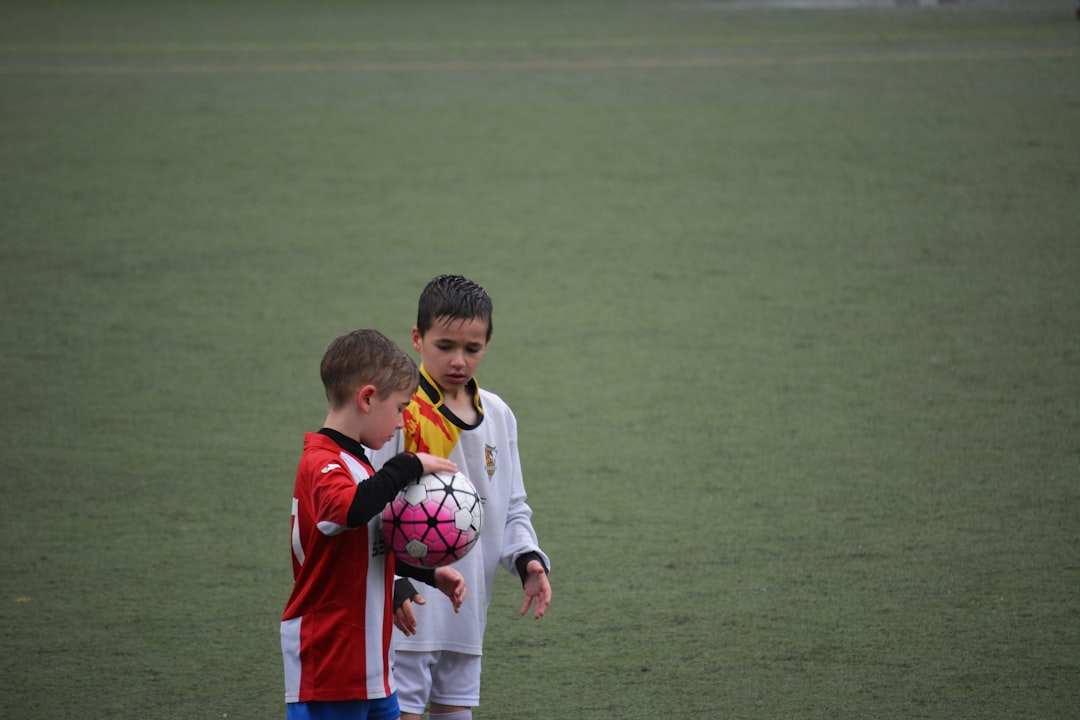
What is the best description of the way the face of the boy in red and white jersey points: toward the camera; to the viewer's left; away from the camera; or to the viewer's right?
to the viewer's right

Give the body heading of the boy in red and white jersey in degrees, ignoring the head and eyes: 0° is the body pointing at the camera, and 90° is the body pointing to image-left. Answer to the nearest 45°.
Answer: approximately 270°
